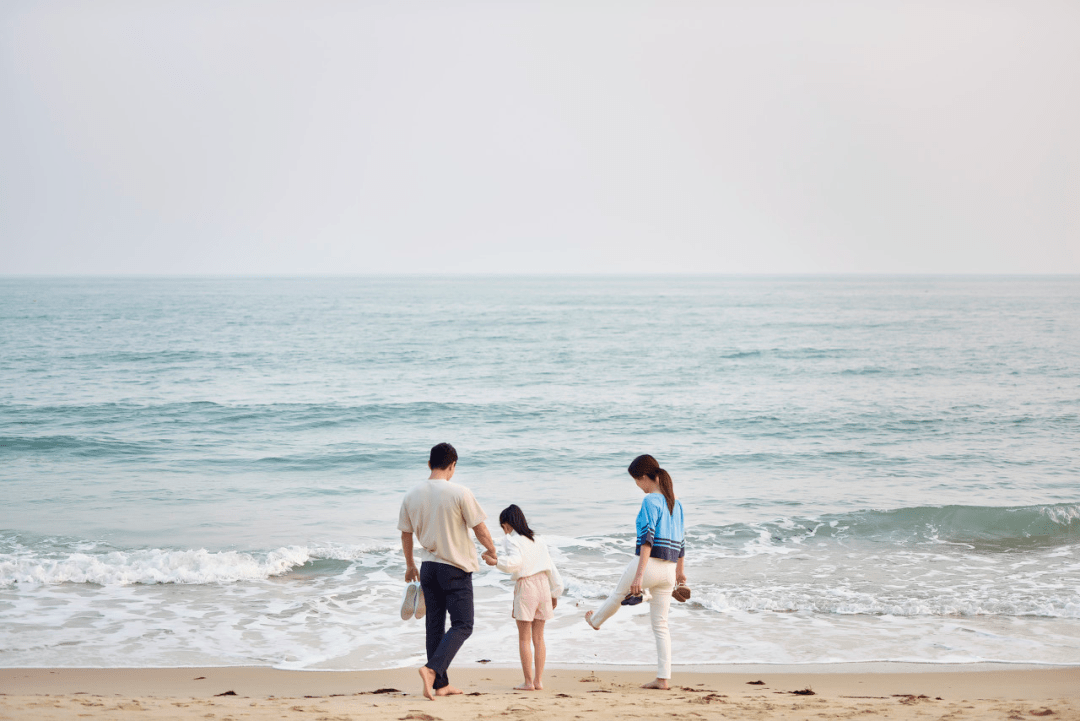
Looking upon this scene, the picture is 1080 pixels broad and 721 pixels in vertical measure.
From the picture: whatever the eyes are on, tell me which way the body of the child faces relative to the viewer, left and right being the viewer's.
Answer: facing away from the viewer and to the left of the viewer
